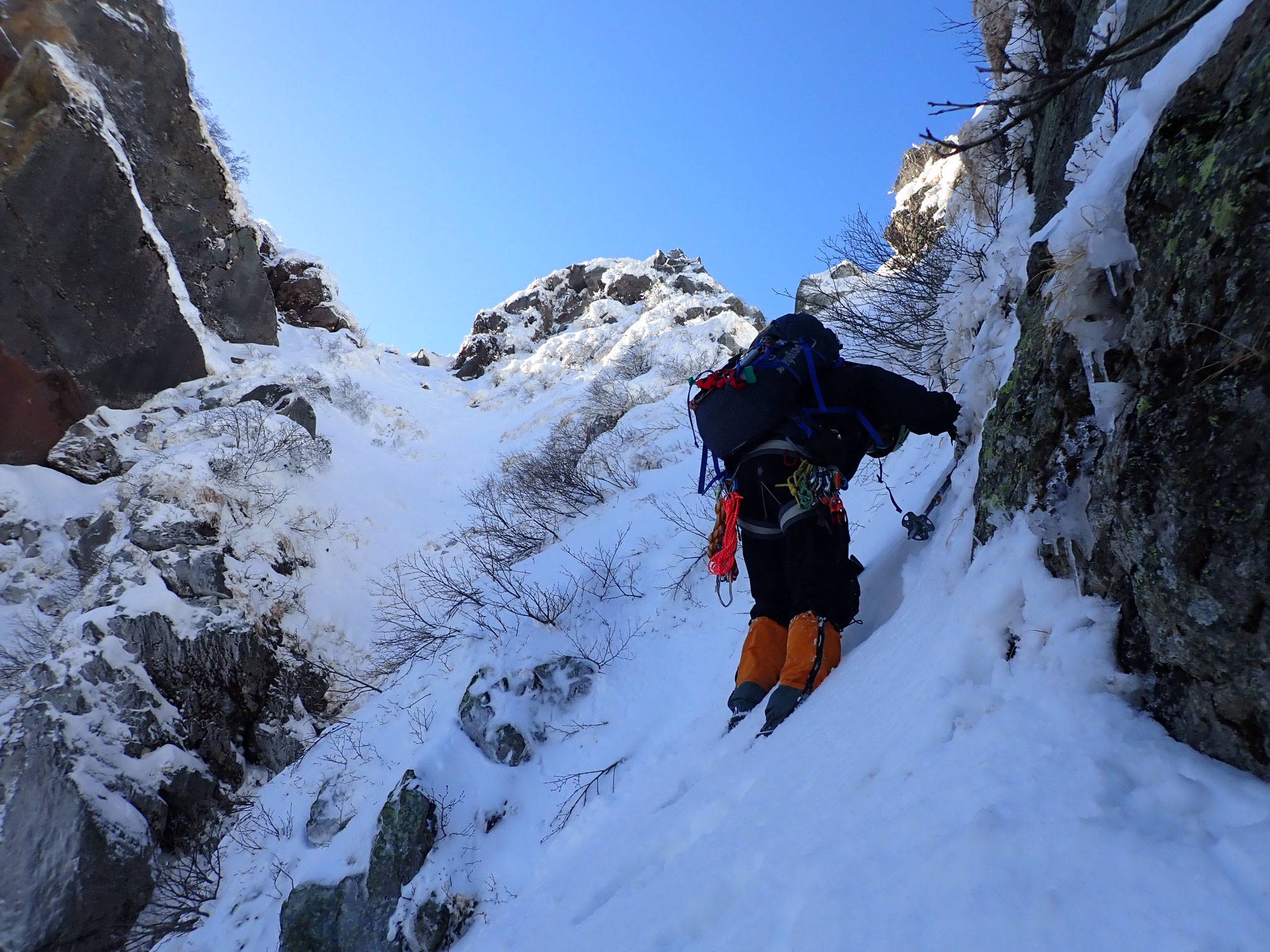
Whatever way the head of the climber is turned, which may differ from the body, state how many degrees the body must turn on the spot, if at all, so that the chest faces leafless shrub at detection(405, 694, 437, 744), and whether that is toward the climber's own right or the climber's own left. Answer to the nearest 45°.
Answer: approximately 90° to the climber's own left

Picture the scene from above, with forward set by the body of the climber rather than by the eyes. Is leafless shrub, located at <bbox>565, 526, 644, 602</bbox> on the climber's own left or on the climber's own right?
on the climber's own left

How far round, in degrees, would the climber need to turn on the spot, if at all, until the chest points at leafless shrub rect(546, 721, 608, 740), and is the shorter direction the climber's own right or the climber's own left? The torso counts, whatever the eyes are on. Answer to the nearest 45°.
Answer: approximately 90° to the climber's own left

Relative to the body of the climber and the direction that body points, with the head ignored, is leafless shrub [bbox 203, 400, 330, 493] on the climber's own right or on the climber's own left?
on the climber's own left

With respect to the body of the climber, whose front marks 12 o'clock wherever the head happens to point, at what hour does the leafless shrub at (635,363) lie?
The leafless shrub is roughly at 10 o'clock from the climber.

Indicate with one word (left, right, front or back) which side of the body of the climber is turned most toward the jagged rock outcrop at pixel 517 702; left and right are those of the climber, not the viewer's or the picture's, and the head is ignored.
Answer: left

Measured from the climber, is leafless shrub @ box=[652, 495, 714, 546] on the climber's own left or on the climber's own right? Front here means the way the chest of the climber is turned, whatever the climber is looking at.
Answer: on the climber's own left

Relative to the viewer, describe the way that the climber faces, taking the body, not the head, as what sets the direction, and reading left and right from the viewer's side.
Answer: facing away from the viewer and to the right of the viewer
